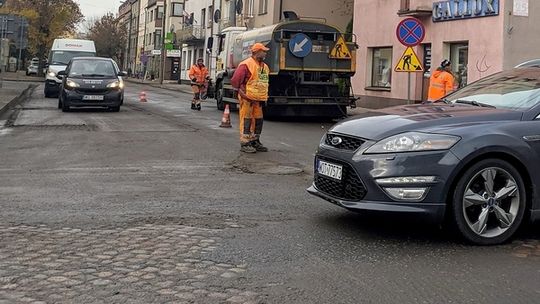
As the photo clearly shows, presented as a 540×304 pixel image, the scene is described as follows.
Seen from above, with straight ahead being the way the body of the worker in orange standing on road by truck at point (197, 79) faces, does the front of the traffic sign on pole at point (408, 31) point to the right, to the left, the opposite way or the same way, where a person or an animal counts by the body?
the same way

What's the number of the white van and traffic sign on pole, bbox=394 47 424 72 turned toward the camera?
2

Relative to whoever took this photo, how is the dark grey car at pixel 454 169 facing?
facing the viewer and to the left of the viewer

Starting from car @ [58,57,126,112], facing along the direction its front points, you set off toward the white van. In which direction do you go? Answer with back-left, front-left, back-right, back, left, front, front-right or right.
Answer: back

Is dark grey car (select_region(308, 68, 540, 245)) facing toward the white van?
no

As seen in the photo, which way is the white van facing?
toward the camera

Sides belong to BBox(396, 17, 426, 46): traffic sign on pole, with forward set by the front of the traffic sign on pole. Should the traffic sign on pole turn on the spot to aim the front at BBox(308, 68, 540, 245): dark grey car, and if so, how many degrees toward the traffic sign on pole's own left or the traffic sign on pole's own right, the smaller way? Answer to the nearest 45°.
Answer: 0° — it already faces it

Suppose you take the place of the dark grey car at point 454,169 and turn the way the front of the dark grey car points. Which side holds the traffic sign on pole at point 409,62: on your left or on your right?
on your right

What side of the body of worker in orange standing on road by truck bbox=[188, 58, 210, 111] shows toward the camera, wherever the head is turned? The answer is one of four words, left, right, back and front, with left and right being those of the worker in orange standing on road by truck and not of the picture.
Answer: front

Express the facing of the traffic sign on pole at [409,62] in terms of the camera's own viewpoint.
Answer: facing the viewer
